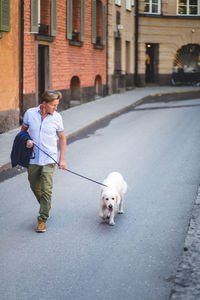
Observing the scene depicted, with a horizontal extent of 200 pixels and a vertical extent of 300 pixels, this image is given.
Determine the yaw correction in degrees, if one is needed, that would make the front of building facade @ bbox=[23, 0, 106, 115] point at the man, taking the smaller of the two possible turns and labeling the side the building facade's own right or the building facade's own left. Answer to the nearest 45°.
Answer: approximately 45° to the building facade's own right

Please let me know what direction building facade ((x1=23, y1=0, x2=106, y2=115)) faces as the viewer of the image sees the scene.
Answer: facing the viewer and to the right of the viewer

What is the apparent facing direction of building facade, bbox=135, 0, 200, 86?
toward the camera

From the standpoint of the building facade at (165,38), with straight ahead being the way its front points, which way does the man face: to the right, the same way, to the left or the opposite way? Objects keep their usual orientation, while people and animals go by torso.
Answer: the same way

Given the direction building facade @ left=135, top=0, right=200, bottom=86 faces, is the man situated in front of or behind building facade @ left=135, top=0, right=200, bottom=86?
in front

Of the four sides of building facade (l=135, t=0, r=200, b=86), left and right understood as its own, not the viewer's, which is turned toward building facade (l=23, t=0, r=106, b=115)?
front

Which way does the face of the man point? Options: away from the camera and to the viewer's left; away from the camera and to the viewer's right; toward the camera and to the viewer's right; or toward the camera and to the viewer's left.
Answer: toward the camera and to the viewer's right

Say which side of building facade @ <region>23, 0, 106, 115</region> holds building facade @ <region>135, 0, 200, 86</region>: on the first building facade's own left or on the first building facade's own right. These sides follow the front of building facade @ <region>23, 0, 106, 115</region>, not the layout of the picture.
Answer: on the first building facade's own left

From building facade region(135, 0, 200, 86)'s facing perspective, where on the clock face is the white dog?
The white dog is roughly at 12 o'clock from the building facade.

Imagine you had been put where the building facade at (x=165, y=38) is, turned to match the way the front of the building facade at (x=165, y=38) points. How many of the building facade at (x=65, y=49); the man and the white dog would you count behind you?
0

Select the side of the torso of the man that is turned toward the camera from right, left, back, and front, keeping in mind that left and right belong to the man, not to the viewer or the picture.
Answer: front

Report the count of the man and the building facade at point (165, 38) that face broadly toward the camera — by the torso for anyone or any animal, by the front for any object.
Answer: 2

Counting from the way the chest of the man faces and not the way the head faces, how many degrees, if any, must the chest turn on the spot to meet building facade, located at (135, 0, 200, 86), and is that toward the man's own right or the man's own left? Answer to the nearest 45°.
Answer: approximately 180°

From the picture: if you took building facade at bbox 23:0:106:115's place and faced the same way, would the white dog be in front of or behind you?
in front

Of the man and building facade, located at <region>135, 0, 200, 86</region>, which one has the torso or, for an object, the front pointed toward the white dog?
the building facade
